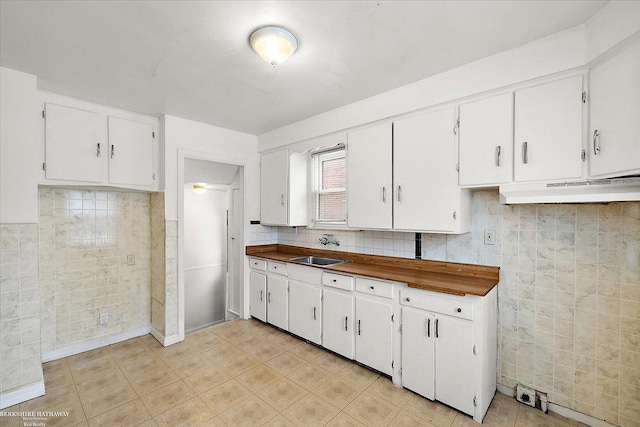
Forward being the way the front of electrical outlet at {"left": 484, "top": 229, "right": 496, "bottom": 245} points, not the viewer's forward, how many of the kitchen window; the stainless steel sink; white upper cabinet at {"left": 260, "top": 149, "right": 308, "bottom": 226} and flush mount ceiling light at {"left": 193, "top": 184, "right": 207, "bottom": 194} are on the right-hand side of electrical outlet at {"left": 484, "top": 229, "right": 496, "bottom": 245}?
4

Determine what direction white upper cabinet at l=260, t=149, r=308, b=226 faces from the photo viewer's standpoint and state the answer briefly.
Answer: facing the viewer and to the left of the viewer

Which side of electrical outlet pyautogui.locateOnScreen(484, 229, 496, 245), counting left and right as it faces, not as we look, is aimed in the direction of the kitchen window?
right

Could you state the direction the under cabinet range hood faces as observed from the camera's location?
facing the viewer

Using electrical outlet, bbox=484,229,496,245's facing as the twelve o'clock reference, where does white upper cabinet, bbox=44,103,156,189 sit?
The white upper cabinet is roughly at 2 o'clock from the electrical outlet.

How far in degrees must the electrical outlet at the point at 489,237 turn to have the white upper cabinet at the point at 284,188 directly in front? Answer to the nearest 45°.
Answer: approximately 90° to its right

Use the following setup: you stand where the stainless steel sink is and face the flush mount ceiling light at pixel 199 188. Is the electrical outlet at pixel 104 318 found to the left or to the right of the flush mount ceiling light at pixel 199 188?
left

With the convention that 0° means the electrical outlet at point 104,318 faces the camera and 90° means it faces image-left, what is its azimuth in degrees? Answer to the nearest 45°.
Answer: approximately 0°

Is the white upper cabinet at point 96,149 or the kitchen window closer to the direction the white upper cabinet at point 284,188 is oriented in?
the white upper cabinet

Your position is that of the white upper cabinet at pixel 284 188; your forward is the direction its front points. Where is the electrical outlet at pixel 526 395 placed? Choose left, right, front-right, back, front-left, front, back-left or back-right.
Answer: left

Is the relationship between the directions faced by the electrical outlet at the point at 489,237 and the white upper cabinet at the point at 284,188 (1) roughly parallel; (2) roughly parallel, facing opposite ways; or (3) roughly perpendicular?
roughly parallel

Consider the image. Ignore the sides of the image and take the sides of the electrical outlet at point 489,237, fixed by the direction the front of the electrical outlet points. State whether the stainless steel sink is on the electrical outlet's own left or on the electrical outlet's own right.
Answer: on the electrical outlet's own right
